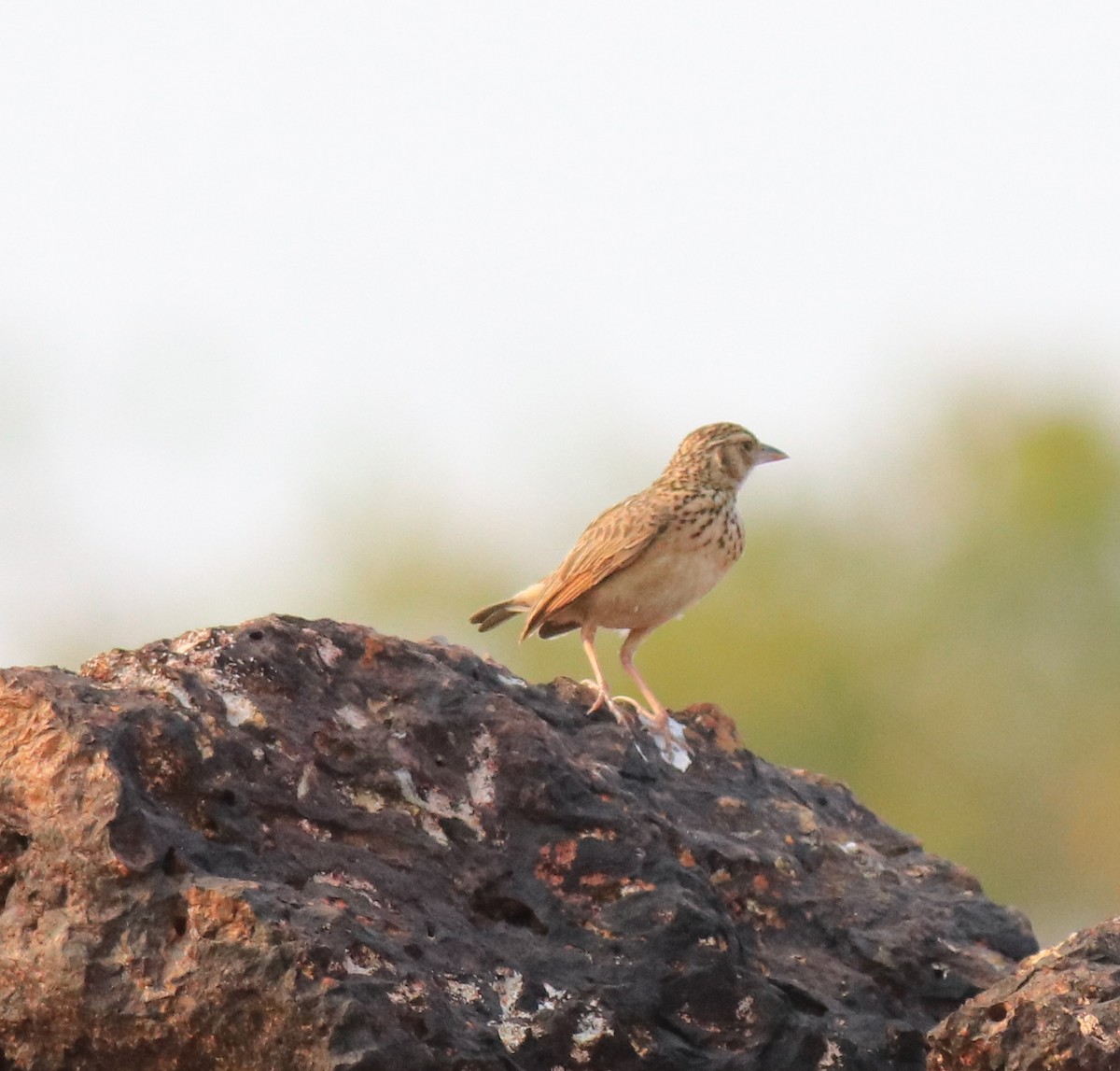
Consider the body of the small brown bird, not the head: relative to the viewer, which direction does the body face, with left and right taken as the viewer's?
facing to the right of the viewer

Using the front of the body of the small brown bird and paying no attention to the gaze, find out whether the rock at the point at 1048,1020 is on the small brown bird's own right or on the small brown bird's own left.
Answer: on the small brown bird's own right
